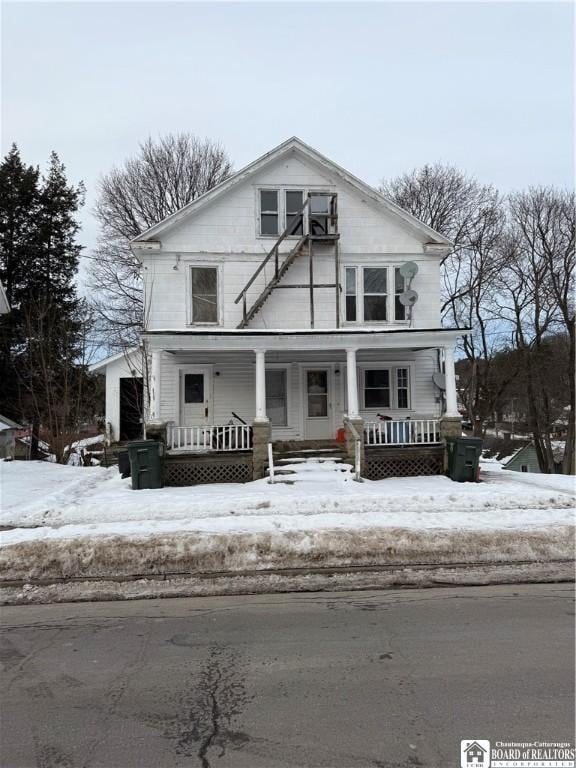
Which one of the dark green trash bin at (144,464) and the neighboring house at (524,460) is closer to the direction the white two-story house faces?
the dark green trash bin

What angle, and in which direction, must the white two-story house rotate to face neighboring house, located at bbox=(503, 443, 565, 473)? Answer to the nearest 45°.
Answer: approximately 135° to its left

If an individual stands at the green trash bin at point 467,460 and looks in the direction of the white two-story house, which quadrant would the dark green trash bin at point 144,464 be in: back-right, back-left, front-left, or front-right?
front-left

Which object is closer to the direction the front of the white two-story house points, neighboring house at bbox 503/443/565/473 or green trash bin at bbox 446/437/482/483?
the green trash bin

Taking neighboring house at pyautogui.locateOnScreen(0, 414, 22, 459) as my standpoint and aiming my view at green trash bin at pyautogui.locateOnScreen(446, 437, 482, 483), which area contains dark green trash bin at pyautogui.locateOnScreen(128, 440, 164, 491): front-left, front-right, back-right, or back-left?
front-right

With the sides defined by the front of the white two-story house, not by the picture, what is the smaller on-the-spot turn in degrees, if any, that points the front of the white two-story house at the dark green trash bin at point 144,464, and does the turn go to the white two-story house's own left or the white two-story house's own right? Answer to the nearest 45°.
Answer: approximately 45° to the white two-story house's own right

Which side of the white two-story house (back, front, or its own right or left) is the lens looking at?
front

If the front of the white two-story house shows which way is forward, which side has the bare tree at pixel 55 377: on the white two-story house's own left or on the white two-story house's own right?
on the white two-story house's own right

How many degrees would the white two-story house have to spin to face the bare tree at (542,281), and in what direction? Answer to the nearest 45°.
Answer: approximately 135° to its left

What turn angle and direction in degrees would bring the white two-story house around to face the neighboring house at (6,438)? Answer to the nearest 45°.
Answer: approximately 135° to its right
